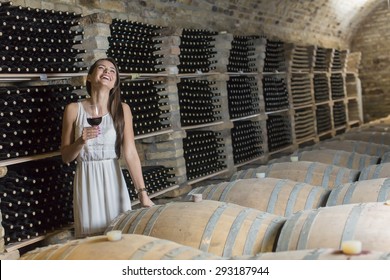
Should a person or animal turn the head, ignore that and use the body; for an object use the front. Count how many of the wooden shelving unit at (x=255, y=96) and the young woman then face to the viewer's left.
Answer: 0

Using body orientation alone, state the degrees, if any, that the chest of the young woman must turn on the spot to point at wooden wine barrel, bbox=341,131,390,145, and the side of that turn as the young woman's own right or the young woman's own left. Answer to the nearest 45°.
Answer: approximately 135° to the young woman's own left

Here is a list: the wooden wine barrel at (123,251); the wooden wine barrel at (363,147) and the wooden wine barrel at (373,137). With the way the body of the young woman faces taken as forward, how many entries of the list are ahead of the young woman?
1

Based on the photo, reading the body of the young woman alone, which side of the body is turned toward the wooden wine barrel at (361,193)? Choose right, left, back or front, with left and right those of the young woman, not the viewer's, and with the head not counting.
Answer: left

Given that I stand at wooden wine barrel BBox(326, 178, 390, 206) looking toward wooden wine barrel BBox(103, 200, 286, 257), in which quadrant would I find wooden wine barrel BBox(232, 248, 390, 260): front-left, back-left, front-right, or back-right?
front-left

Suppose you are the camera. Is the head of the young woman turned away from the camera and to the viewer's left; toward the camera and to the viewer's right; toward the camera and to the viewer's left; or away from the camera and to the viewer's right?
toward the camera and to the viewer's right

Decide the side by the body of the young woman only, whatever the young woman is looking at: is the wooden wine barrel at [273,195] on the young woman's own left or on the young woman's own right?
on the young woman's own left

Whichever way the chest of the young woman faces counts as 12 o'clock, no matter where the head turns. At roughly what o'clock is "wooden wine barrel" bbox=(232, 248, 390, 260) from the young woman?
The wooden wine barrel is roughly at 11 o'clock from the young woman.

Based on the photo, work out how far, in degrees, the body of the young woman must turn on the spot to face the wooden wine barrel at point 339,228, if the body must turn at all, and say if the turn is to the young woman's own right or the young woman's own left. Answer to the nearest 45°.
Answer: approximately 45° to the young woman's own left

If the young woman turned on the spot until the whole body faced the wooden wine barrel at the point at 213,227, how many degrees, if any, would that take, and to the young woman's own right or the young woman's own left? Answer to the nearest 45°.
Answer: approximately 45° to the young woman's own left

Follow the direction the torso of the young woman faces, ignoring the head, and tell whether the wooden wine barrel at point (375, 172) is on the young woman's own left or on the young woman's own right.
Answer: on the young woman's own left

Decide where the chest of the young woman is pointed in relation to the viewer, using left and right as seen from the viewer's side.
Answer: facing the viewer

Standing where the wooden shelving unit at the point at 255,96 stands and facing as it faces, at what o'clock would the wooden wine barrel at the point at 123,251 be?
The wooden wine barrel is roughly at 2 o'clock from the wooden shelving unit.
